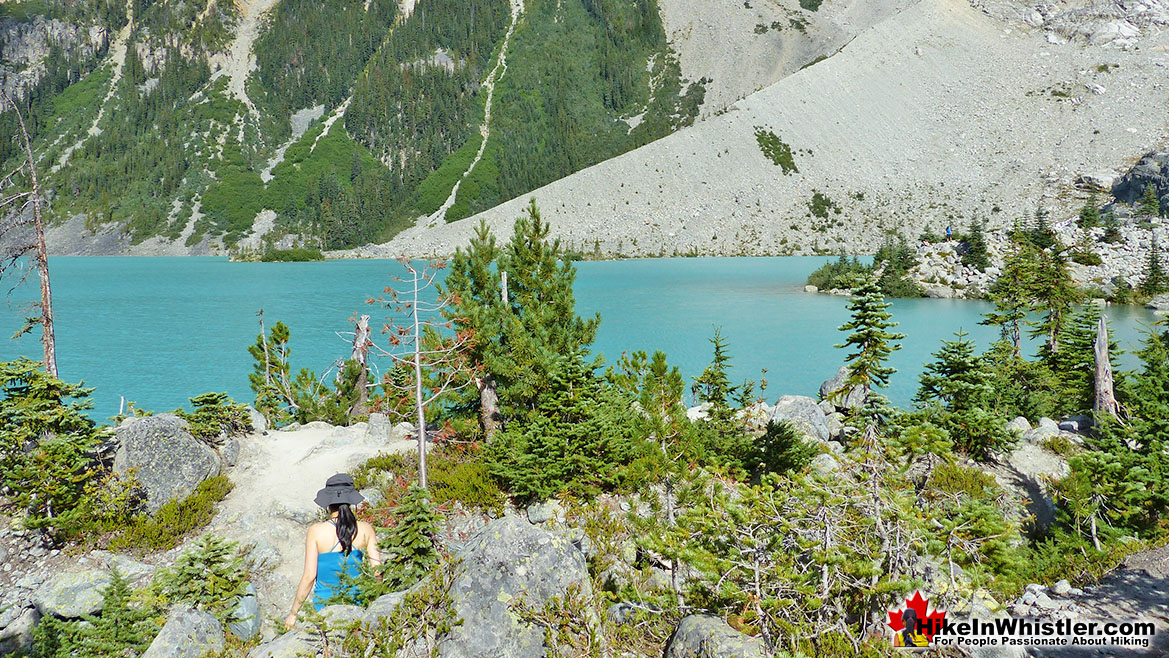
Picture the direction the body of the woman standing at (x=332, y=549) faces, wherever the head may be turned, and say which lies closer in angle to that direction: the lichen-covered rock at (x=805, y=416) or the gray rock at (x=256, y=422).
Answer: the gray rock

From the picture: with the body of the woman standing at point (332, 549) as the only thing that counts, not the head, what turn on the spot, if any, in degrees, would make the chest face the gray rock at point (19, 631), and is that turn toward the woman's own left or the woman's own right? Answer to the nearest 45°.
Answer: approximately 45° to the woman's own left

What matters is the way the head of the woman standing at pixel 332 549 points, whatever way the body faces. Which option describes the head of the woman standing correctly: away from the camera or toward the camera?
away from the camera

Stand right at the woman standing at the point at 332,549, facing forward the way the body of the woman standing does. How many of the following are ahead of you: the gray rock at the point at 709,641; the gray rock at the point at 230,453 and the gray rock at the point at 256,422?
2

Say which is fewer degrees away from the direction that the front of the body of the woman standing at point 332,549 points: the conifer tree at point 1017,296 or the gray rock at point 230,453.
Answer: the gray rock

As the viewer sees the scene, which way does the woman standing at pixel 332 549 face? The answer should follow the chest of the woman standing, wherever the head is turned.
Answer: away from the camera

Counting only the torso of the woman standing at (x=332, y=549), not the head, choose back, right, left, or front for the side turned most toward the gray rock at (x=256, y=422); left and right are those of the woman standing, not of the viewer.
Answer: front

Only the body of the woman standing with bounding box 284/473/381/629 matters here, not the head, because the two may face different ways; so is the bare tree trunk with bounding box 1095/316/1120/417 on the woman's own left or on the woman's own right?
on the woman's own right

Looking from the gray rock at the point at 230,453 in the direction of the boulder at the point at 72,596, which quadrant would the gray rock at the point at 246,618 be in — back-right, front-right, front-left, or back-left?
front-left

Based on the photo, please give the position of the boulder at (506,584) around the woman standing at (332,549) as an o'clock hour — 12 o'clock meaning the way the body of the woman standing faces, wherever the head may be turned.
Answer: The boulder is roughly at 4 o'clock from the woman standing.

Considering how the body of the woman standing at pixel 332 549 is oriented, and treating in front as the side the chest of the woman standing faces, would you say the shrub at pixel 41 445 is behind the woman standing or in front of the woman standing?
in front

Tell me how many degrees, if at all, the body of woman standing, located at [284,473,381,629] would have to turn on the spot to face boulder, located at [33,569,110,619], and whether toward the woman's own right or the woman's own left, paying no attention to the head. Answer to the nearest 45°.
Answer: approximately 45° to the woman's own left
